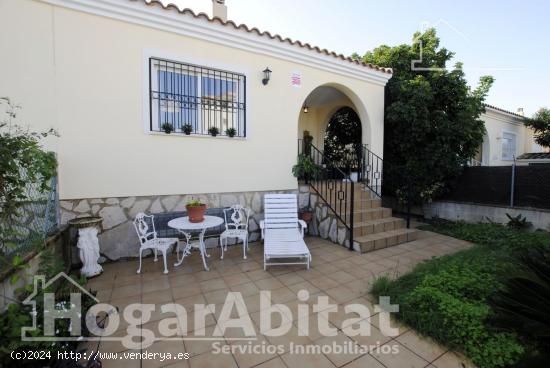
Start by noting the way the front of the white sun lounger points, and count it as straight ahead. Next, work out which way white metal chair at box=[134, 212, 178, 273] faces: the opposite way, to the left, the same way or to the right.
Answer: to the left

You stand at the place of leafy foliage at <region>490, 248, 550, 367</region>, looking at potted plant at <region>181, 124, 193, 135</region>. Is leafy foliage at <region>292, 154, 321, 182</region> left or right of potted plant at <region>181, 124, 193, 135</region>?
right

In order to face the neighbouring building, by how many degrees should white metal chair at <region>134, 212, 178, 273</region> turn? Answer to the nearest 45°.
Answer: approximately 45° to its left

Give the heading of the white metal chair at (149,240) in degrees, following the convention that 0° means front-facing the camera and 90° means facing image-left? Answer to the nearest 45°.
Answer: approximately 315°

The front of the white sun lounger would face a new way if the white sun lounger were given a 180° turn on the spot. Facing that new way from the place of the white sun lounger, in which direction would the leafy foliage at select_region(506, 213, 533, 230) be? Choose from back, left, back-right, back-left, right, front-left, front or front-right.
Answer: right

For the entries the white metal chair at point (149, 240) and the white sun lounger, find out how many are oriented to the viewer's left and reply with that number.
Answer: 0

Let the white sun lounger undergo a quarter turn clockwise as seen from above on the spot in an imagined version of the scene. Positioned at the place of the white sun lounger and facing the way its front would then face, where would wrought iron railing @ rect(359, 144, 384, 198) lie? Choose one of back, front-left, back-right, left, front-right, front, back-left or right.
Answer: back-right

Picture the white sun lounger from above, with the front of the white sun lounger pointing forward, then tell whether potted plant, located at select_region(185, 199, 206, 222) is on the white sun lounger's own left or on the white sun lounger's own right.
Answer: on the white sun lounger's own right

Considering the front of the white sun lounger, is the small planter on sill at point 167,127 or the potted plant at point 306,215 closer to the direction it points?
the small planter on sill

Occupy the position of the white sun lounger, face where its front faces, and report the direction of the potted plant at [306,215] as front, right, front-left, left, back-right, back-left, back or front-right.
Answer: back-left

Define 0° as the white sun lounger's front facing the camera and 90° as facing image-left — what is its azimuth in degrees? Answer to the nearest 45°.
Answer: approximately 0°

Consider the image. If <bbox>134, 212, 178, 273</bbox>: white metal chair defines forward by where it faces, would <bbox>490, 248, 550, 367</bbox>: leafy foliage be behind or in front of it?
in front
